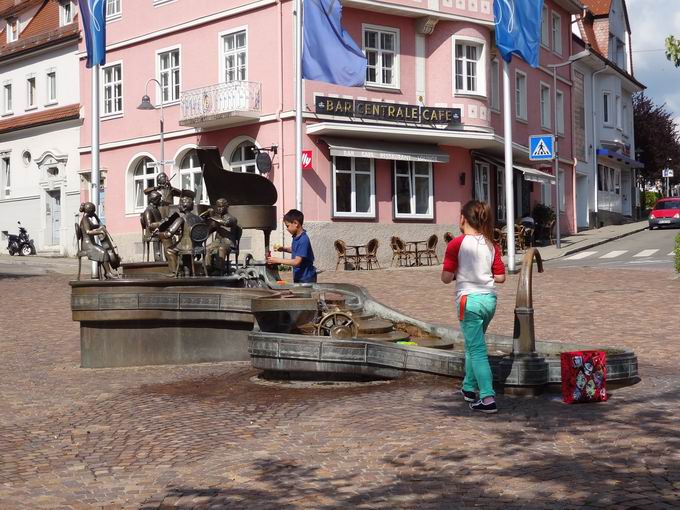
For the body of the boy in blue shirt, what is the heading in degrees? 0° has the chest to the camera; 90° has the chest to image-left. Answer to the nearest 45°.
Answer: approximately 90°

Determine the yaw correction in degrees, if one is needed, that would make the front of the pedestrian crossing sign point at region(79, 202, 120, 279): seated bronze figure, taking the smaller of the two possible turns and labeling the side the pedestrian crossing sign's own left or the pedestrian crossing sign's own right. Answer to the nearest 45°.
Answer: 0° — it already faces it

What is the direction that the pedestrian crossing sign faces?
toward the camera

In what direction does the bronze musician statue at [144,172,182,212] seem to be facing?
toward the camera

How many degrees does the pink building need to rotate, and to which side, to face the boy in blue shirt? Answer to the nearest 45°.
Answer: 0° — it already faces them

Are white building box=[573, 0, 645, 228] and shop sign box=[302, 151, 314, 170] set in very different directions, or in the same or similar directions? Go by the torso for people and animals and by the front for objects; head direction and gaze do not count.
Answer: same or similar directions

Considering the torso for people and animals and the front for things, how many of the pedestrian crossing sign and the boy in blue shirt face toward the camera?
1

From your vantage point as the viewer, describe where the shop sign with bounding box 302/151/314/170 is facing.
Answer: facing the viewer

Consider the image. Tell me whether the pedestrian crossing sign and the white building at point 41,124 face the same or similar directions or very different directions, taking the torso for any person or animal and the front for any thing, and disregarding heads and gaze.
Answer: same or similar directions

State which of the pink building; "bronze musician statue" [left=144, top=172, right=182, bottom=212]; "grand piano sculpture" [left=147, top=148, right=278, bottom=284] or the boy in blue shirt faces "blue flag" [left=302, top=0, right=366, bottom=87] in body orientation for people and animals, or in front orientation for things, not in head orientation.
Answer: the pink building

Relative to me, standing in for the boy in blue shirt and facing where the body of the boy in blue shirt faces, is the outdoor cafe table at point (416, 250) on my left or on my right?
on my right

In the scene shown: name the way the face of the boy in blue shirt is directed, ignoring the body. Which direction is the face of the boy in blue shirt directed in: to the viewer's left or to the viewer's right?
to the viewer's left

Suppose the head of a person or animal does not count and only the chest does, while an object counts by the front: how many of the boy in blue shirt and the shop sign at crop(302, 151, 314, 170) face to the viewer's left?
1

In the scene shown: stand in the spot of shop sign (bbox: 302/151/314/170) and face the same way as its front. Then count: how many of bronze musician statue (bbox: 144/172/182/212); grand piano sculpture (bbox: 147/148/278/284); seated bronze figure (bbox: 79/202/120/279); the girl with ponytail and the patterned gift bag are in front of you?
5

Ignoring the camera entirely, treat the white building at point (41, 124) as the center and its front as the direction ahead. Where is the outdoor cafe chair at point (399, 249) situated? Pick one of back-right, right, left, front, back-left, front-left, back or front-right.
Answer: left

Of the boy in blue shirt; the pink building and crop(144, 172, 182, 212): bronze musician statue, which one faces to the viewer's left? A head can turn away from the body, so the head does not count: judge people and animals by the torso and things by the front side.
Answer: the boy in blue shirt

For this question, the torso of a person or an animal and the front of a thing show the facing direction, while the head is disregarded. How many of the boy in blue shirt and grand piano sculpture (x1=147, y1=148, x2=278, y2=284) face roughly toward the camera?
0

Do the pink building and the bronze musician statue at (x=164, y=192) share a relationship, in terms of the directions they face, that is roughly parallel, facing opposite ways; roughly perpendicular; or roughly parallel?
roughly parallel

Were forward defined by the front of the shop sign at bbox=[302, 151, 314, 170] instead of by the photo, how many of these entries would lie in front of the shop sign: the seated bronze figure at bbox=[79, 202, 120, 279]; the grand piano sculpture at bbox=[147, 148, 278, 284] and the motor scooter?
2
